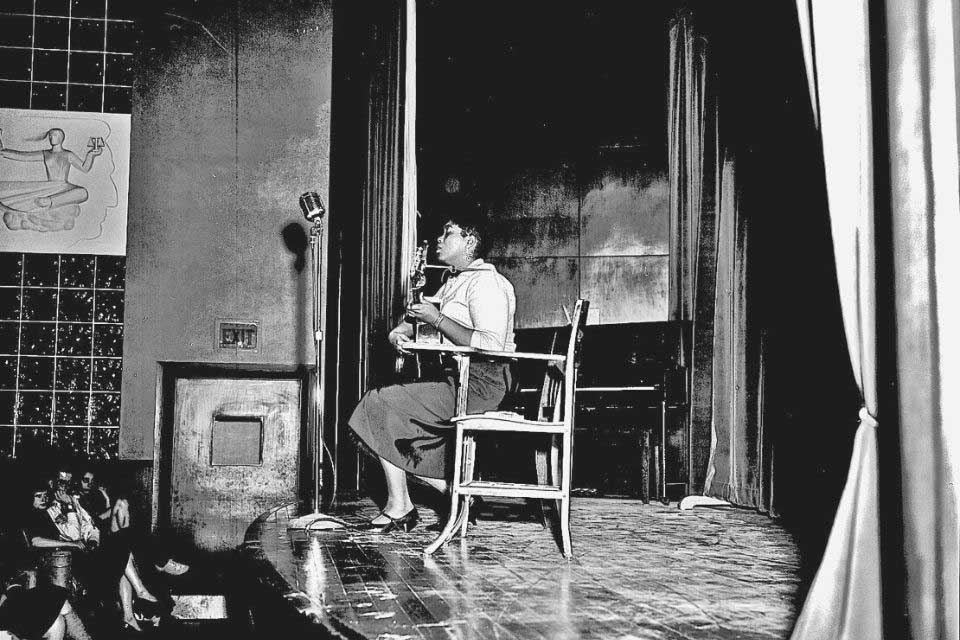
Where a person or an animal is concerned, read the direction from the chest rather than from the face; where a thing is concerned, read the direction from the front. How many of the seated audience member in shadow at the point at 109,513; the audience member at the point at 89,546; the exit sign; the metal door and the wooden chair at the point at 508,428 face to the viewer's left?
1

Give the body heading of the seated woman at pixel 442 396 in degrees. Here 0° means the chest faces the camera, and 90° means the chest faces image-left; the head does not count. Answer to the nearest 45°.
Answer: approximately 90°

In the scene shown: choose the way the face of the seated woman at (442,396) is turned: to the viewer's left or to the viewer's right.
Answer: to the viewer's left

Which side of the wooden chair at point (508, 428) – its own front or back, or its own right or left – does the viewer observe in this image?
left

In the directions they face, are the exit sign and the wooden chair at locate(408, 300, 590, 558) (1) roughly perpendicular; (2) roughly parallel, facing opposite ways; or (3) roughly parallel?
roughly perpendicular

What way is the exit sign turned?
toward the camera

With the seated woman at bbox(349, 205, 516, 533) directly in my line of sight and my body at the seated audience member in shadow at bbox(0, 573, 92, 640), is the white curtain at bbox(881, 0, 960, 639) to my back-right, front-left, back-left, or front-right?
front-right

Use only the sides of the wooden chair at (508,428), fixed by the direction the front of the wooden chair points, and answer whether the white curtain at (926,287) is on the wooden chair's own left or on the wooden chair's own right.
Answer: on the wooden chair's own left

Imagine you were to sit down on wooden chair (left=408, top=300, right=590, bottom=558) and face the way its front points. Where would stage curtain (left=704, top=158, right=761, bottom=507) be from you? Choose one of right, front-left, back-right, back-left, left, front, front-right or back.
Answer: back-right

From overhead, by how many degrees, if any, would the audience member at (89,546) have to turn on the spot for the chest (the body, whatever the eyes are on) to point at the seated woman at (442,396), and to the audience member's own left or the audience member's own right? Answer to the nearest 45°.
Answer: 0° — they already face them

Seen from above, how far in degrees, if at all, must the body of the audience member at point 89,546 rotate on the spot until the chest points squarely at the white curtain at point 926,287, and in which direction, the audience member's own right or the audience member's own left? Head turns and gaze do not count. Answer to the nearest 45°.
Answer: approximately 45° to the audience member's own right

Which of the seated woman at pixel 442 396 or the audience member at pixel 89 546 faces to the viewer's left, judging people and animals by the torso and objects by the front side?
the seated woman

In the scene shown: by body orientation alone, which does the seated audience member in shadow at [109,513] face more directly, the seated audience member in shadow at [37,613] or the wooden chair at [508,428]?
the wooden chair

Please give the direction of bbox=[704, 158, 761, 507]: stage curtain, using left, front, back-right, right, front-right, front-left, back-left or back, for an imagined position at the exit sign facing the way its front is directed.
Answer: front-left

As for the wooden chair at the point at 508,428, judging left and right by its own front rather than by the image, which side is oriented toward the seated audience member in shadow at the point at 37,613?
front
